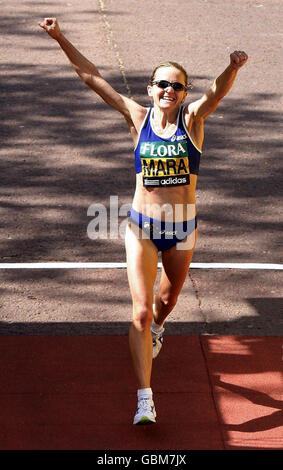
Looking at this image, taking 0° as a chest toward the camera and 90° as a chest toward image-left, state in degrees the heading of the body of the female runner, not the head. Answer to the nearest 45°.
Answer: approximately 0°
